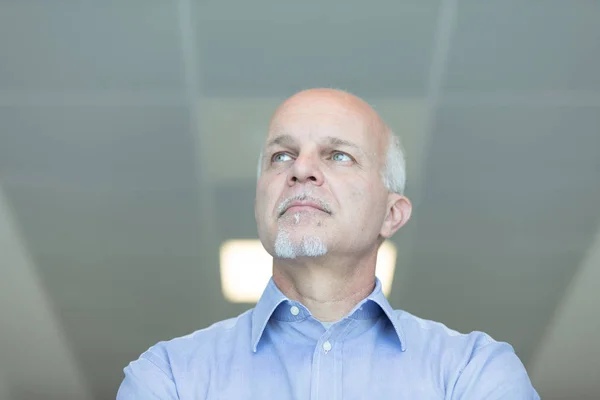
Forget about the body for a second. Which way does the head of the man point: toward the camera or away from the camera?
toward the camera

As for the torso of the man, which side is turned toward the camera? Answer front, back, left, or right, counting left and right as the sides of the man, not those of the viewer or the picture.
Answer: front
